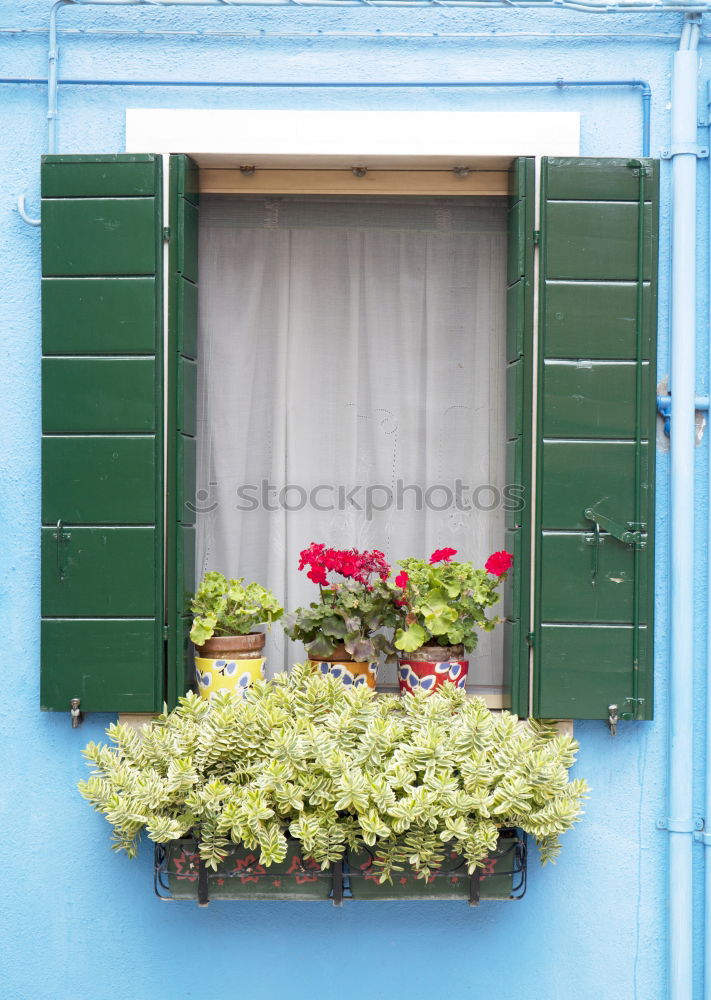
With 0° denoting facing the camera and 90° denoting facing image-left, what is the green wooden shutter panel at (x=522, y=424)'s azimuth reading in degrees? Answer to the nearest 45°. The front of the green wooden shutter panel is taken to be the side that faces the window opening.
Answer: approximately 90°

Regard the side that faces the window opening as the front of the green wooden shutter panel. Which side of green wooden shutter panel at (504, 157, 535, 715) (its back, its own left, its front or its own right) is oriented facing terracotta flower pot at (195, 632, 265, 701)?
front

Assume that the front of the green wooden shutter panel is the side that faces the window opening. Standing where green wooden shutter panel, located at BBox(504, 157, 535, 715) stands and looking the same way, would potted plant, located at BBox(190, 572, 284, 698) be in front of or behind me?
in front
